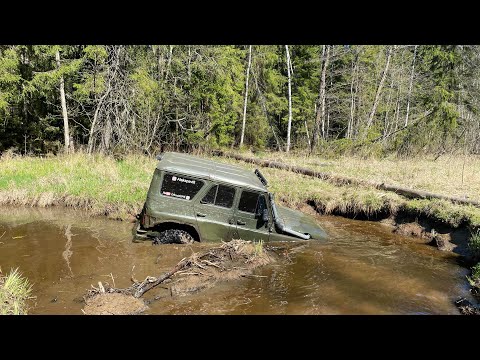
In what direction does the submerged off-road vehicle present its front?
to the viewer's right

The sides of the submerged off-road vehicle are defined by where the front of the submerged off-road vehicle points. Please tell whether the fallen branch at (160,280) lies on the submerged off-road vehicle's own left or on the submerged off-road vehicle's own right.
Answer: on the submerged off-road vehicle's own right
